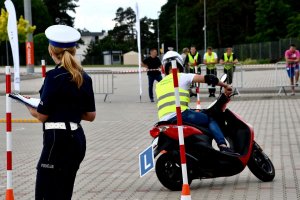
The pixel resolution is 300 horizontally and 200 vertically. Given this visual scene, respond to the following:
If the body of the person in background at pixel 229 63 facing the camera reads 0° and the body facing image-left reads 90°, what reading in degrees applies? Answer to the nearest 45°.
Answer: approximately 0°

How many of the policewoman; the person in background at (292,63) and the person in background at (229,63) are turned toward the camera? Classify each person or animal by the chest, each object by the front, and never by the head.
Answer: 2

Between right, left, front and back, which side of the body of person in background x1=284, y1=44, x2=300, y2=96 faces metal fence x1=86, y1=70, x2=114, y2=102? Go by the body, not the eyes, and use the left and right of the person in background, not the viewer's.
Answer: right

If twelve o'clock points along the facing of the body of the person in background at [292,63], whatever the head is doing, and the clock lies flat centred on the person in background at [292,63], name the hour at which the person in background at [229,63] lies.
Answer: the person in background at [229,63] is roughly at 3 o'clock from the person in background at [292,63].

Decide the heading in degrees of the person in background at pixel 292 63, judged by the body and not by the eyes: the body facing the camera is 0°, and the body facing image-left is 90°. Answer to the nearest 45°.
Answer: approximately 0°

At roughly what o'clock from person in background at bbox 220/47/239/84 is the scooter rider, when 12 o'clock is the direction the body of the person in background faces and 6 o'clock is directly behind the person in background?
The scooter rider is roughly at 12 o'clock from the person in background.

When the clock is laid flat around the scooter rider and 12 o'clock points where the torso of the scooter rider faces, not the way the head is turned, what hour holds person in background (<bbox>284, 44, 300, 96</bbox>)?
The person in background is roughly at 11 o'clock from the scooter rider.

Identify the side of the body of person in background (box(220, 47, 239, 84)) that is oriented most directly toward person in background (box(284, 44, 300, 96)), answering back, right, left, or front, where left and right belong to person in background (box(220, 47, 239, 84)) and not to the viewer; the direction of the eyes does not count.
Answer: left

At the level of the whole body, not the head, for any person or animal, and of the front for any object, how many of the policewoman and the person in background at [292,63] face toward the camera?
1
